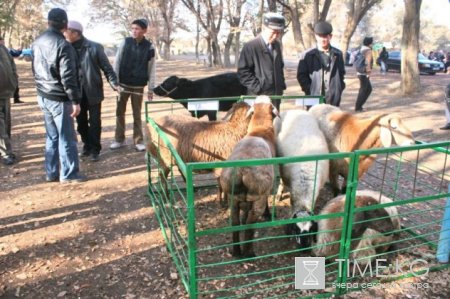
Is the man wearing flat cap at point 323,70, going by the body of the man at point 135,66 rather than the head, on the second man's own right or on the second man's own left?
on the second man's own left

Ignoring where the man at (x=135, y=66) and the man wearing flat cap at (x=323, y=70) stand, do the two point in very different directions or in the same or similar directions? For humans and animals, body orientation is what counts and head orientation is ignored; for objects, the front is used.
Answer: same or similar directions

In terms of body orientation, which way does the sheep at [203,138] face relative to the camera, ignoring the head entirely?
to the viewer's right

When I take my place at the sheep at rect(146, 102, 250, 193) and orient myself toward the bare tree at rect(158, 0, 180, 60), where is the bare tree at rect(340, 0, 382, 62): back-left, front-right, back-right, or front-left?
front-right

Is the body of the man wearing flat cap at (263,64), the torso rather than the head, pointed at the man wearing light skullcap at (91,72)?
no

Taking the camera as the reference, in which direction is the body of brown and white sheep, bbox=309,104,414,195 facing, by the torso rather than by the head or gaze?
to the viewer's right

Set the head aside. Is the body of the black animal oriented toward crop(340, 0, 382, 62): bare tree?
no

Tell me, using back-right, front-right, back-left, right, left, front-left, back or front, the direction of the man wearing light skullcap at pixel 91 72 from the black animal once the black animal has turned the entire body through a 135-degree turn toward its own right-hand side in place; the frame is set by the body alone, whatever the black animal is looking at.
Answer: back

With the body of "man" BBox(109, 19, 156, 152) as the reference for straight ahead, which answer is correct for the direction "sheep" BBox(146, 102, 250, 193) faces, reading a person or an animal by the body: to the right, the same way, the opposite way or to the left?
to the left

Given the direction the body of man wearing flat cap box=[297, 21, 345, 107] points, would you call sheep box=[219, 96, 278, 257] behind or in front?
in front

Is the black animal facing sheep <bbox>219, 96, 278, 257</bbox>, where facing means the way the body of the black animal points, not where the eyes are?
no

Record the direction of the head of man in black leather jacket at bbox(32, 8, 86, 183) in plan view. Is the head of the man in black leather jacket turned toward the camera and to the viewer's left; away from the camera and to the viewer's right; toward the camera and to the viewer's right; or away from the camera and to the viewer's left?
away from the camera and to the viewer's right

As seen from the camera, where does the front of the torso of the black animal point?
to the viewer's left
